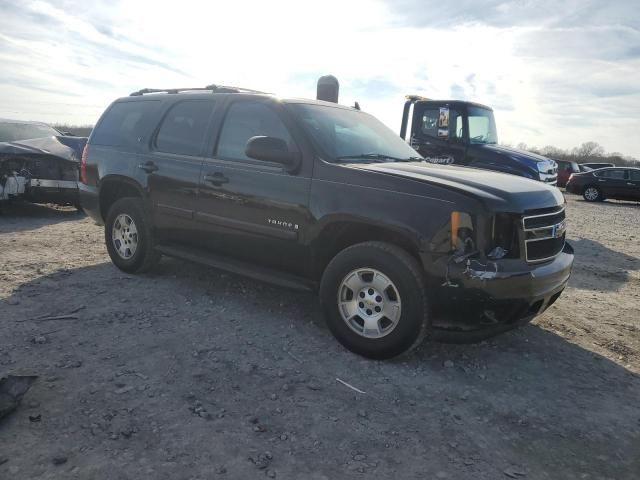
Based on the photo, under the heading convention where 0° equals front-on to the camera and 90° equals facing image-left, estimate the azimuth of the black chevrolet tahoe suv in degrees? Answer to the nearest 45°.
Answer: approximately 315°

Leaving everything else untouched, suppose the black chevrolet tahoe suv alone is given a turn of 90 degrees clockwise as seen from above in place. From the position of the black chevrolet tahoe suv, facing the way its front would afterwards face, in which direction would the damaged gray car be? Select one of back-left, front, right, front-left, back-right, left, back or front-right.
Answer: right
